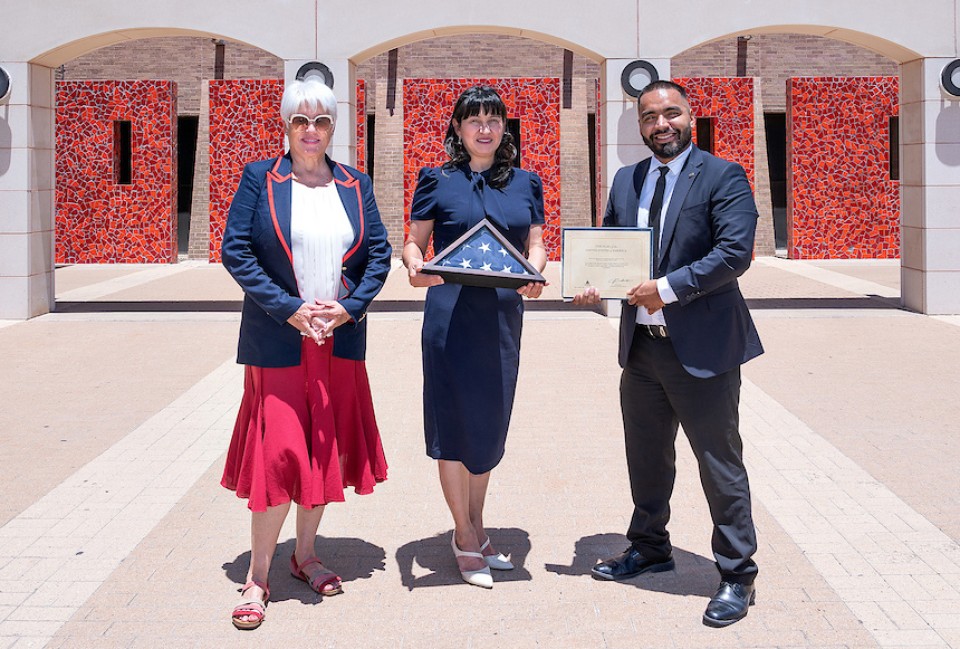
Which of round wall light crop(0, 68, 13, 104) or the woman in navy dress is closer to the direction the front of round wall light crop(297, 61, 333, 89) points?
the woman in navy dress

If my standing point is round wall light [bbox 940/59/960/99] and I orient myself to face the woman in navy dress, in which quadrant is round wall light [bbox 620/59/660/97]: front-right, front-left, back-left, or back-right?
front-right

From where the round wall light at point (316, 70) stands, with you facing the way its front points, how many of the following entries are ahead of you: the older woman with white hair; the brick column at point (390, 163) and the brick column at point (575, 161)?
1

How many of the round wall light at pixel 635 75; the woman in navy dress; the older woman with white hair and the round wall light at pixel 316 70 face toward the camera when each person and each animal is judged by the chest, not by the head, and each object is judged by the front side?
4

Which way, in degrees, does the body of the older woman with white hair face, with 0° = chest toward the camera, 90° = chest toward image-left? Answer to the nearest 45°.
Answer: approximately 0°

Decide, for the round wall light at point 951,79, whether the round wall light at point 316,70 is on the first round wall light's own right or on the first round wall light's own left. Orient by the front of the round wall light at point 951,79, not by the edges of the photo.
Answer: on the first round wall light's own right

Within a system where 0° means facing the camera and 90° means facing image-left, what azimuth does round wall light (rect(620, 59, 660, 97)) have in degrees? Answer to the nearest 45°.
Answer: approximately 0°

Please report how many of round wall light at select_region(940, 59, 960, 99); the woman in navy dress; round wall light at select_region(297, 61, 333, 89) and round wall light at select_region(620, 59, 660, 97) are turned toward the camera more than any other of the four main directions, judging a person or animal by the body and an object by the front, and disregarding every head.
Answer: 4

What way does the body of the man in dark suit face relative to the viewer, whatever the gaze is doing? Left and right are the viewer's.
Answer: facing the viewer and to the left of the viewer

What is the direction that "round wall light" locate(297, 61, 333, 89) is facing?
toward the camera

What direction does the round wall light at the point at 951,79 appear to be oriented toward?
toward the camera

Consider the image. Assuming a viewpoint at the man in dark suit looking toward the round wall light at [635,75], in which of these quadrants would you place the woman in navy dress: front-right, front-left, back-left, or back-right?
front-left

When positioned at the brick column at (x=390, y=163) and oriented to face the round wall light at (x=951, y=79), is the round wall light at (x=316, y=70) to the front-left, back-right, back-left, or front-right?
front-right
